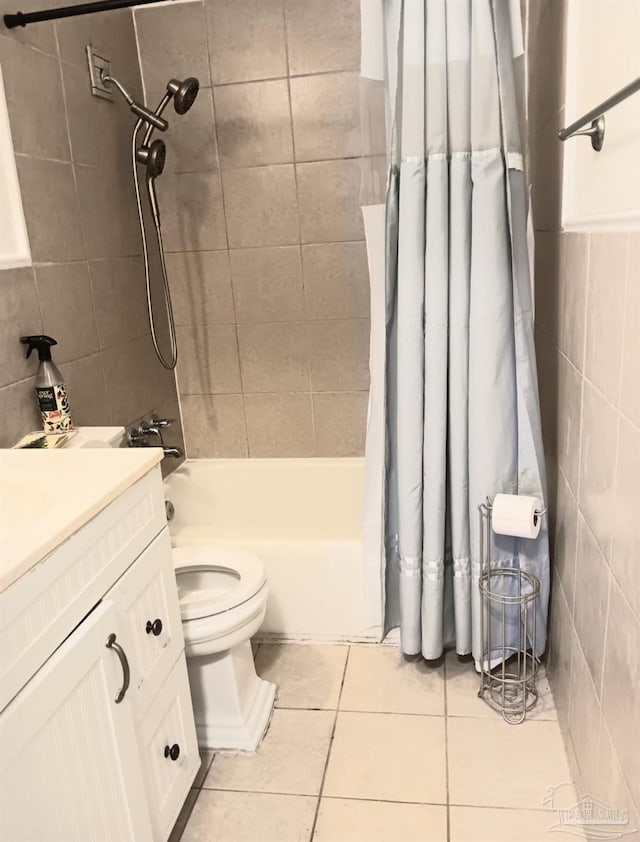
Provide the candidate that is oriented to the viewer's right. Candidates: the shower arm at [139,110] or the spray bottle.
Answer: the shower arm

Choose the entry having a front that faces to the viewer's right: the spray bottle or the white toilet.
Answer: the white toilet

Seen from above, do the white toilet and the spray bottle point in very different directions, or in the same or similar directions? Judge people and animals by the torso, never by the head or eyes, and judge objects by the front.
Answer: very different directions

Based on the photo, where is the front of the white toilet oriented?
to the viewer's right

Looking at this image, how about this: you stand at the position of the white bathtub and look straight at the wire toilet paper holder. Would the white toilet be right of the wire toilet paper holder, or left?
right

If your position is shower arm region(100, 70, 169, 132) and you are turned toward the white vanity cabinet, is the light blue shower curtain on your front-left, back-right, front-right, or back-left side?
front-left

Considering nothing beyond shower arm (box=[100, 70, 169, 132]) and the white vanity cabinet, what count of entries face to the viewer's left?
0

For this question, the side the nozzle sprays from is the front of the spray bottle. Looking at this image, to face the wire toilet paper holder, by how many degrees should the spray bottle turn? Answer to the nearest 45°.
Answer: approximately 135° to its left

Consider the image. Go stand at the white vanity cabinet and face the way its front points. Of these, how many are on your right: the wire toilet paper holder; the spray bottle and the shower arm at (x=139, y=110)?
0
